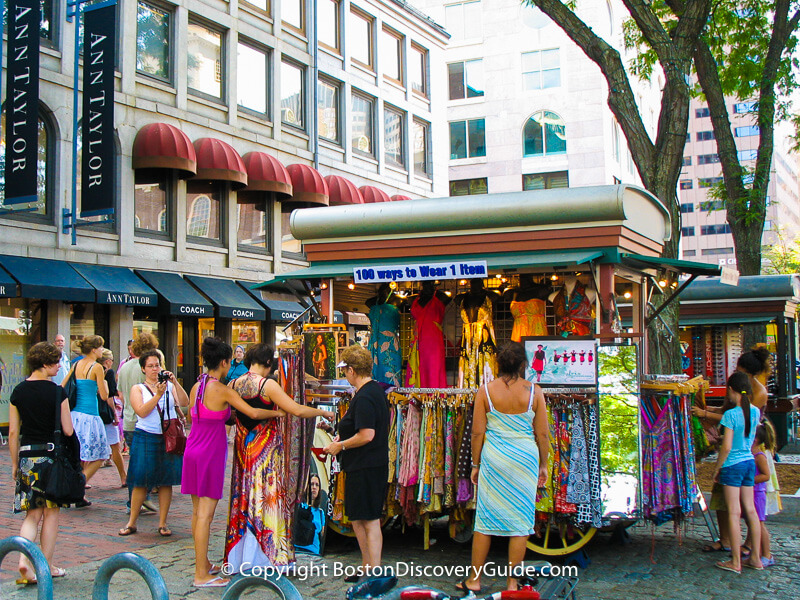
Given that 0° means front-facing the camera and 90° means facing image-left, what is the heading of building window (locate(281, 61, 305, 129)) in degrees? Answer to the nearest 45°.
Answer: approximately 315°

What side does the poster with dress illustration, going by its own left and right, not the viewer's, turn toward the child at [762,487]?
left

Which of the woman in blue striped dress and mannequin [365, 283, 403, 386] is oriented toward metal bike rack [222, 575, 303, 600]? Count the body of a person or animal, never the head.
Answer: the mannequin

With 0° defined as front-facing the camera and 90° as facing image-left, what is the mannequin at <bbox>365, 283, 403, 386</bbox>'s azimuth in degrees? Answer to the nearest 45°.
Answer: approximately 0°

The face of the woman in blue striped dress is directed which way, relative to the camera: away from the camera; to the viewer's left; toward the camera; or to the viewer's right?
away from the camera

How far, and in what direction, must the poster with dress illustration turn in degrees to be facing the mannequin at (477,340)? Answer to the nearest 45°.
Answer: approximately 135° to its right

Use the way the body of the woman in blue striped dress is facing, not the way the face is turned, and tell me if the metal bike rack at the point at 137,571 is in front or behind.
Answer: behind

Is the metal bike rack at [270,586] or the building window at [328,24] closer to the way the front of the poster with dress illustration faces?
the metal bike rack

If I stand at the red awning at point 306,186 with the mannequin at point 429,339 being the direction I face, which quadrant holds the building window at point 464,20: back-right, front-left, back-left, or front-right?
back-left

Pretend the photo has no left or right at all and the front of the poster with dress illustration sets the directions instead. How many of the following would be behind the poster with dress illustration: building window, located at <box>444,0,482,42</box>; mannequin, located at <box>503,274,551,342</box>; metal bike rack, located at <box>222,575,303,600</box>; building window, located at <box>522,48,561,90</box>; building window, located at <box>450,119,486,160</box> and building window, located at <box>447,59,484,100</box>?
5

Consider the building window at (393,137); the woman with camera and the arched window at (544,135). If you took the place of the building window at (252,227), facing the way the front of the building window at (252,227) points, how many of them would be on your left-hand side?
2

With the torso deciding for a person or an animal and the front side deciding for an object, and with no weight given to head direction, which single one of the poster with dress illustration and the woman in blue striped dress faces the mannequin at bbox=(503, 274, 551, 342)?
the woman in blue striped dress
